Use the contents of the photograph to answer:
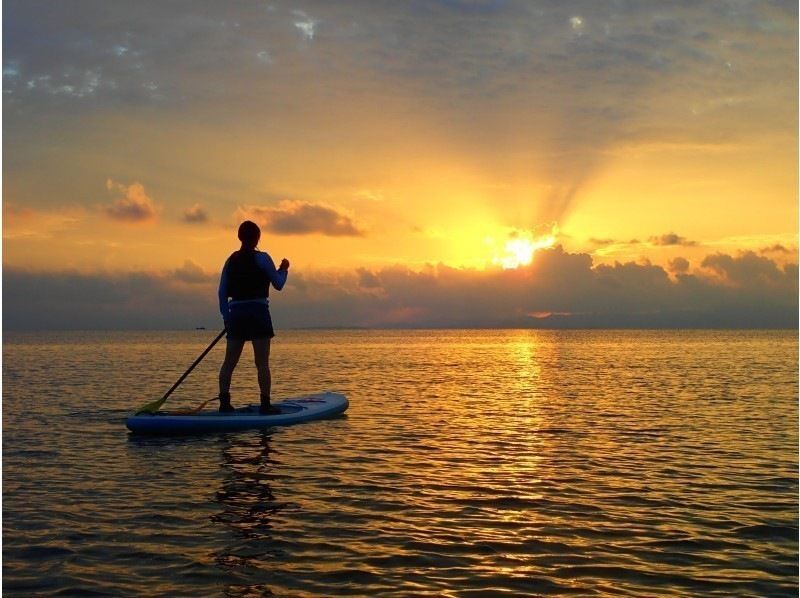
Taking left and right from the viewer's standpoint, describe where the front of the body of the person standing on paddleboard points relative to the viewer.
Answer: facing away from the viewer and to the right of the viewer

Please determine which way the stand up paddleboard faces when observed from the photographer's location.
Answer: facing away from the viewer and to the right of the viewer
